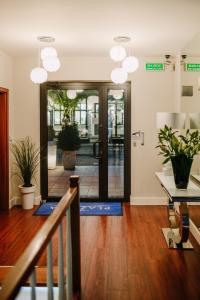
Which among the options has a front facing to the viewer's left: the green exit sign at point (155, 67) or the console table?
the console table

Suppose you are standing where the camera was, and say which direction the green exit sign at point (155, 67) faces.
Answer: facing the viewer

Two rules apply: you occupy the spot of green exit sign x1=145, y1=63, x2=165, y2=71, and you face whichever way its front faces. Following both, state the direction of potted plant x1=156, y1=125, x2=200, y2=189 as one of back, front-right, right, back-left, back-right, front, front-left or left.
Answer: front

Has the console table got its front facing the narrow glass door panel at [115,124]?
no

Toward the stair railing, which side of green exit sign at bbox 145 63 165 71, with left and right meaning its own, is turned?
front

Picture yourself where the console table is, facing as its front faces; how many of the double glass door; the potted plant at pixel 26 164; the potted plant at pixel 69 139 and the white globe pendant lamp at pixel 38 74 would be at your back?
0

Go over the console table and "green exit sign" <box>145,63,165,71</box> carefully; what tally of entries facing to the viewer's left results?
1

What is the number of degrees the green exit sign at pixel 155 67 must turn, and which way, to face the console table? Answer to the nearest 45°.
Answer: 0° — it already faces it

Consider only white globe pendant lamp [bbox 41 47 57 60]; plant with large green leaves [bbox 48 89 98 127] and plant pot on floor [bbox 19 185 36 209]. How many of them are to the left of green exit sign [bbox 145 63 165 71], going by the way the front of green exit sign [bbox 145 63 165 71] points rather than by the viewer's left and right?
0

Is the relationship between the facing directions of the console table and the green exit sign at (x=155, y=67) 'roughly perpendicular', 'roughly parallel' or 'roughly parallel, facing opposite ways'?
roughly perpendicular

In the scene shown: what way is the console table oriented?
to the viewer's left

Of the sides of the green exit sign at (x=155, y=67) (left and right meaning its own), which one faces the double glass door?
right
